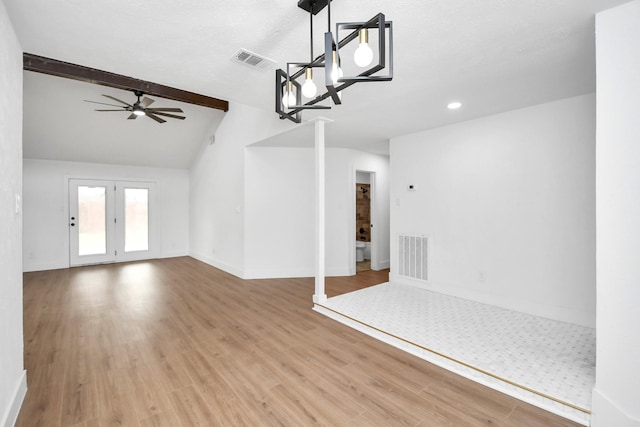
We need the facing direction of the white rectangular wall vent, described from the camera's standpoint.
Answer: facing the viewer and to the left of the viewer

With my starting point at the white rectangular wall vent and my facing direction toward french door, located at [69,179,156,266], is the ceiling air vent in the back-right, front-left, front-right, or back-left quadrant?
front-left

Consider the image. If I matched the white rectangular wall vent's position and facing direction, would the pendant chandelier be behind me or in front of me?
in front

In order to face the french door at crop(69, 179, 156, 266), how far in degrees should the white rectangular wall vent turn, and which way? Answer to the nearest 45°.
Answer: approximately 45° to its right

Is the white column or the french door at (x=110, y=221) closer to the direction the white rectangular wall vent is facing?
the white column

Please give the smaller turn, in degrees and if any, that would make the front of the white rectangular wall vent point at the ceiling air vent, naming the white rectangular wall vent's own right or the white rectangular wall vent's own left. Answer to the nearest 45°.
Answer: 0° — it already faces it

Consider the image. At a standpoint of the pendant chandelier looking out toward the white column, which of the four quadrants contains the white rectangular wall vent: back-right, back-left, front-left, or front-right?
front-right

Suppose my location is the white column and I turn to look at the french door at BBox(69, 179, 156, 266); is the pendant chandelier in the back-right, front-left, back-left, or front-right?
back-left
